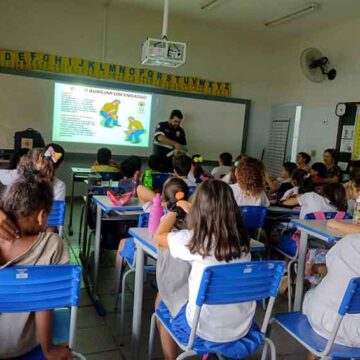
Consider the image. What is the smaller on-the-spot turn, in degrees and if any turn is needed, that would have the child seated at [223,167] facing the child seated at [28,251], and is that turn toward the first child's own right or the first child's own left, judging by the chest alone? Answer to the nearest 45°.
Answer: approximately 135° to the first child's own left

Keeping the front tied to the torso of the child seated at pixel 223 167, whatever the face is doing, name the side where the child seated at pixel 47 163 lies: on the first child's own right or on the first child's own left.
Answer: on the first child's own left

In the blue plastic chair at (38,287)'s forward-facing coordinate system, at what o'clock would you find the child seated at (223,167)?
The child seated is roughly at 1 o'clock from the blue plastic chair.

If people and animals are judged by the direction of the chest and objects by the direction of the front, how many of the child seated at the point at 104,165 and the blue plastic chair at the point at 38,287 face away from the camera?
2

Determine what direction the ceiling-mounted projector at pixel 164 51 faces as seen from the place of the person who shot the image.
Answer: facing away from the viewer

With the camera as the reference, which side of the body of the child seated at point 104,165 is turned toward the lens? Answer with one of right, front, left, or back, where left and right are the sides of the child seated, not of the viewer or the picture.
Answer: back

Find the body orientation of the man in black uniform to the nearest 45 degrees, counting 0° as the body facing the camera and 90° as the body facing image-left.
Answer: approximately 315°

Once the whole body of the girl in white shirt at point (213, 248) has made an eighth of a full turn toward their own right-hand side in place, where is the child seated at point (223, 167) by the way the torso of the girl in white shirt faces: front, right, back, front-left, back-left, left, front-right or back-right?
front

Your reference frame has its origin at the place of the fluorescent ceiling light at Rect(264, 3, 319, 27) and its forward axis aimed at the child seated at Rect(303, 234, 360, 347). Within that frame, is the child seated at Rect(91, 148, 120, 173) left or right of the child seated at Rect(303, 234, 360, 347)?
right

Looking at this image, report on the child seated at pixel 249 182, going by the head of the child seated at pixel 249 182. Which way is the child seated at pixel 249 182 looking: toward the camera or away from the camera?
away from the camera

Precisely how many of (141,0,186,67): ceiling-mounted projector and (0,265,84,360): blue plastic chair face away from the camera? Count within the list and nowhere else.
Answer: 2

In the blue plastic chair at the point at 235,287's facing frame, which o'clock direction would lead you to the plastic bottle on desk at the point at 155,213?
The plastic bottle on desk is roughly at 12 o'clock from the blue plastic chair.

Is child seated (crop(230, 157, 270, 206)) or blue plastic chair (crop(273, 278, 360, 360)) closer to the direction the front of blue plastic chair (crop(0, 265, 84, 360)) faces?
the child seated

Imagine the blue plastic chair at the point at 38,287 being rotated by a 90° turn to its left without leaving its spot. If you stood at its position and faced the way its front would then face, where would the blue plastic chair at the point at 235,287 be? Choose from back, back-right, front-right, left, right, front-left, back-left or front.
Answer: back
